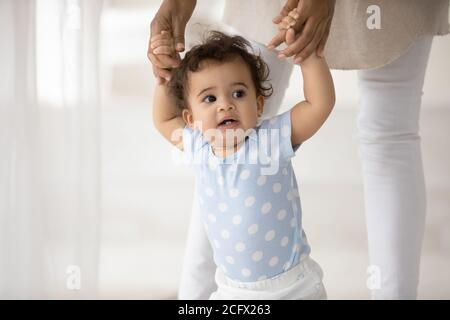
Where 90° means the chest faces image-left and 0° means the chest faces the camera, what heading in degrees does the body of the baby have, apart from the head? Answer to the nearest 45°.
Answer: approximately 0°
